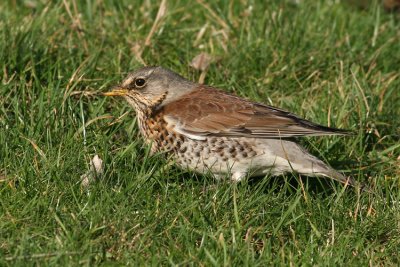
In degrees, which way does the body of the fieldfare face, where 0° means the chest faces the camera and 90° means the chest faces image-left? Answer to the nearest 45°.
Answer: approximately 90°
